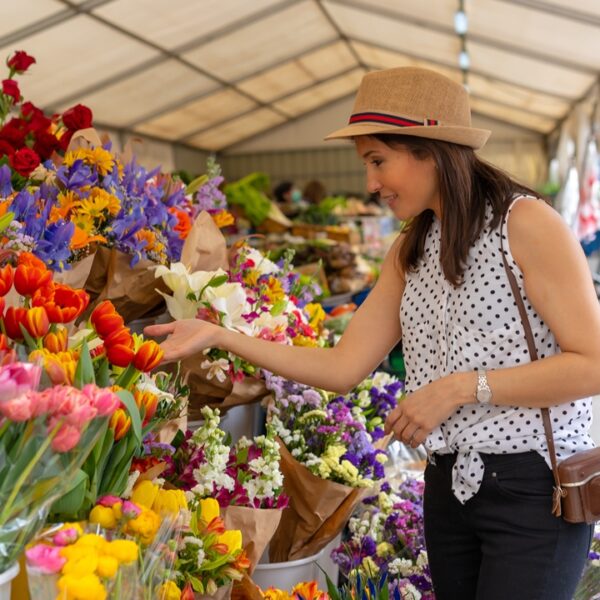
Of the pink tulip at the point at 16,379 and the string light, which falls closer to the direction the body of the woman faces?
the pink tulip

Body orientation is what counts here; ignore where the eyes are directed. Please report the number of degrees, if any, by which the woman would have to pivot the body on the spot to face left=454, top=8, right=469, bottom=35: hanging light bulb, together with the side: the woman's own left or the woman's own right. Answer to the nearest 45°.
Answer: approximately 135° to the woman's own right

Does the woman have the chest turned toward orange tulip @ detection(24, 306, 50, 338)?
yes

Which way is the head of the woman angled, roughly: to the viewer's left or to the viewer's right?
to the viewer's left

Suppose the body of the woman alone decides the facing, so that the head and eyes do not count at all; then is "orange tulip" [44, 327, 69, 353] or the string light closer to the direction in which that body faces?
the orange tulip

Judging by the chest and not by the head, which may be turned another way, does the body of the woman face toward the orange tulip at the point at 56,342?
yes

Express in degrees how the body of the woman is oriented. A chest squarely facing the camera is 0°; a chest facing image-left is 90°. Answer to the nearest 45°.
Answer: approximately 45°

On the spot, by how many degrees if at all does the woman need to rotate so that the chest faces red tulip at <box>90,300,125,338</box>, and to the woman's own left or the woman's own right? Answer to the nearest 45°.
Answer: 0° — they already face it

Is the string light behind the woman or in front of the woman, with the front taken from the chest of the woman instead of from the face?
behind

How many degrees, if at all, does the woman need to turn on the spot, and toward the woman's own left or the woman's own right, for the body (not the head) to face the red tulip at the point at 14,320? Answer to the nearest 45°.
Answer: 0° — they already face it

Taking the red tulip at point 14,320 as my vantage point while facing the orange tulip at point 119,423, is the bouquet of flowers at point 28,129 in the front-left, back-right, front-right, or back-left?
back-left
